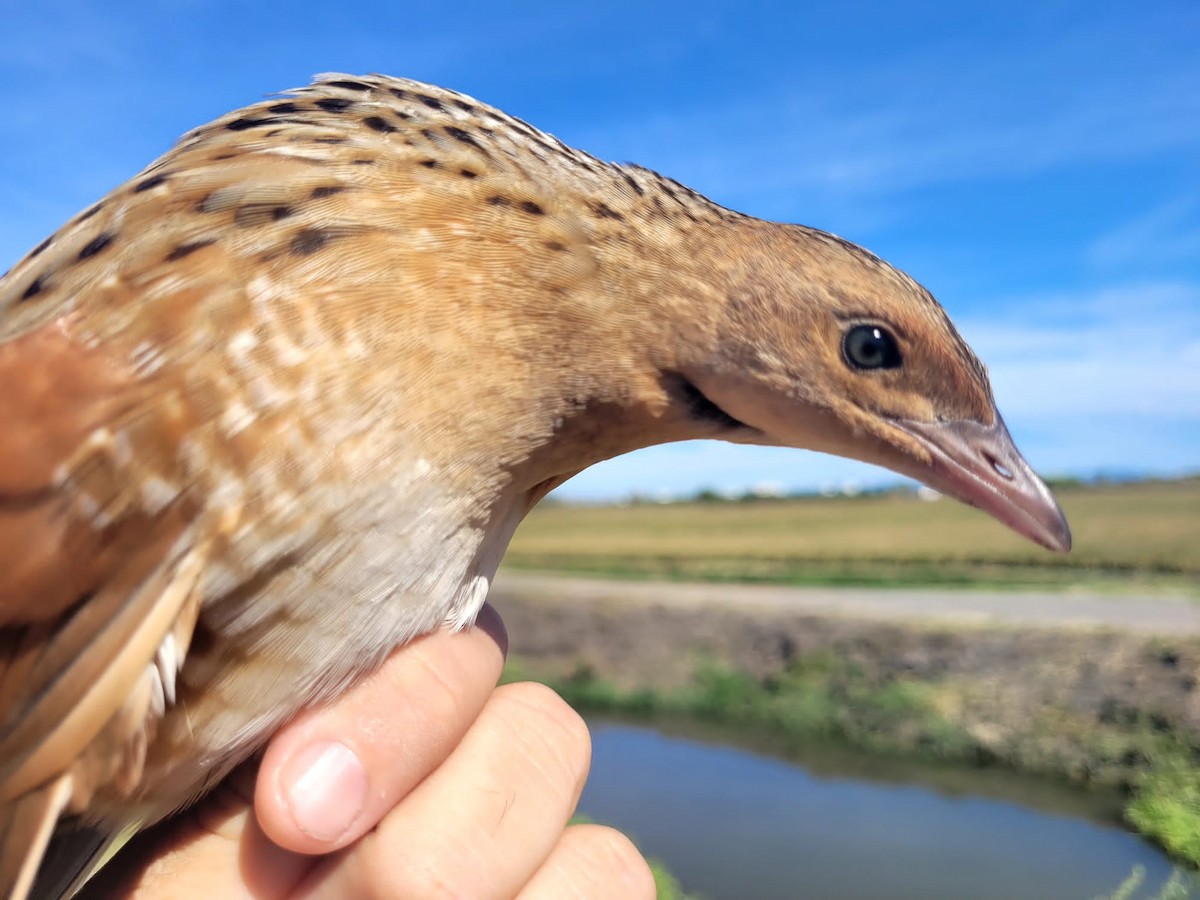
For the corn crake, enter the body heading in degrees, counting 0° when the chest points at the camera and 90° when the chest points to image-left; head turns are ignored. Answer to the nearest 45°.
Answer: approximately 270°
